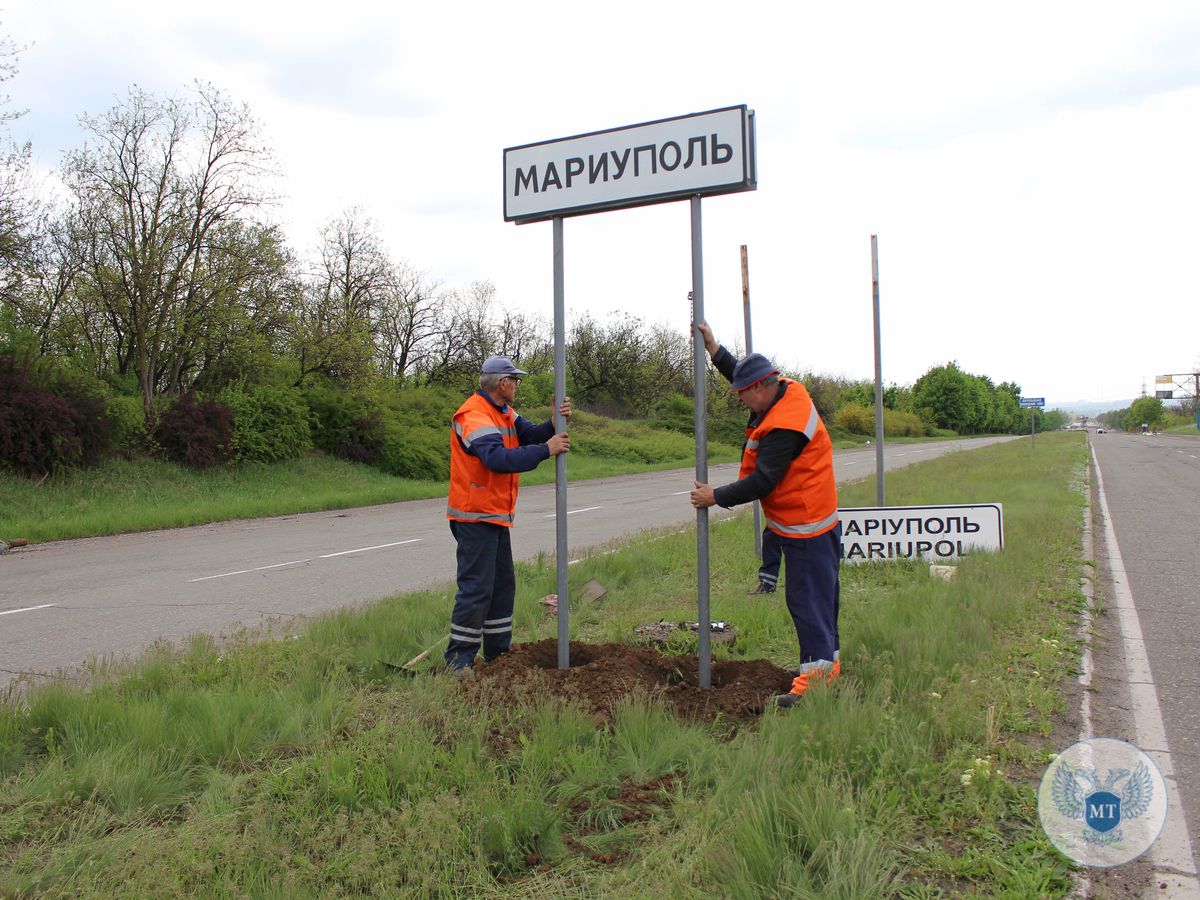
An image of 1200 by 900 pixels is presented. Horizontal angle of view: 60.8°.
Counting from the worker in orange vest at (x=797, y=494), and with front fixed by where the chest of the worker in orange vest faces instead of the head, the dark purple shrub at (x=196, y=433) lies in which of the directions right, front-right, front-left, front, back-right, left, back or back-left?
front-right

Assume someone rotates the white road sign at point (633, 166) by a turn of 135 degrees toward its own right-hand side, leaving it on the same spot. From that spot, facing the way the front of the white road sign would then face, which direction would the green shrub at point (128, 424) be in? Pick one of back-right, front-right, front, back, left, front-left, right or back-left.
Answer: front-left

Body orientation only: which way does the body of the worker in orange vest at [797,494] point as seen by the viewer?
to the viewer's left

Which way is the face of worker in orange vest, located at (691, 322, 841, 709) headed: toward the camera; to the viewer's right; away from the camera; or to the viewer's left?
to the viewer's left

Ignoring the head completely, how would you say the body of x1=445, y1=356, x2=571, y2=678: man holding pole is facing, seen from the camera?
to the viewer's right

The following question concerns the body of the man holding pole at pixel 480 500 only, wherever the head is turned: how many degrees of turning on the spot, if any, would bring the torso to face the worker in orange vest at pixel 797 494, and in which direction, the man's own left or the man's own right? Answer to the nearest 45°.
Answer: approximately 45° to the man's own right

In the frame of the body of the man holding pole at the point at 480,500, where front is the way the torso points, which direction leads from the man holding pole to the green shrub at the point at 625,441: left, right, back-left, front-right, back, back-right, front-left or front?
left

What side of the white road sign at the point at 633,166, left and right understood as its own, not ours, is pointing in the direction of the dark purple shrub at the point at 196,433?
right

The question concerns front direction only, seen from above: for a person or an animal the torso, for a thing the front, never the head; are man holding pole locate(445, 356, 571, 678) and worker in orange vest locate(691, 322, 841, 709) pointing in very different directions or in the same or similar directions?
very different directions

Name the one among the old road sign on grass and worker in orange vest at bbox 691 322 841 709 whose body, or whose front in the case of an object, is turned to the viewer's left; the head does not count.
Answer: the worker in orange vest

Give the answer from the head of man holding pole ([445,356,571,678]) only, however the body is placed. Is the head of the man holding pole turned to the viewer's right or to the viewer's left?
to the viewer's right

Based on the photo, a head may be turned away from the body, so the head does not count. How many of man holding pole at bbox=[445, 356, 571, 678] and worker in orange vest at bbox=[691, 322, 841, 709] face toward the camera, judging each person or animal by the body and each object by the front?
0

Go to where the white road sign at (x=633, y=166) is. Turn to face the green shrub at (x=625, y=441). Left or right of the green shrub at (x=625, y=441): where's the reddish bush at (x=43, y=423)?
left

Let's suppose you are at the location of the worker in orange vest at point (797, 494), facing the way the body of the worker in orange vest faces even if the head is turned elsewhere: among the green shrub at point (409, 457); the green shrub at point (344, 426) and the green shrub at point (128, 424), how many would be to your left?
0

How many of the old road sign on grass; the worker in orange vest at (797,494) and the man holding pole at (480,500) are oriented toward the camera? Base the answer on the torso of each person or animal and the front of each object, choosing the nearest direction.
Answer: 1

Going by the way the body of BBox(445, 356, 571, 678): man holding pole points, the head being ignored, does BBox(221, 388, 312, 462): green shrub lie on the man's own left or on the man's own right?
on the man's own left

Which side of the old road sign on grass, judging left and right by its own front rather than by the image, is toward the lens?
front

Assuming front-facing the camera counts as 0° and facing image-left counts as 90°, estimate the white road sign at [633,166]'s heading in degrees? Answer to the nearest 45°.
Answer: approximately 45°

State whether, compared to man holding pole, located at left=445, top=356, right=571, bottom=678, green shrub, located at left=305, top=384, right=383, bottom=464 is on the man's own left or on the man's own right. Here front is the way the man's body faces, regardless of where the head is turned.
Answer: on the man's own left
